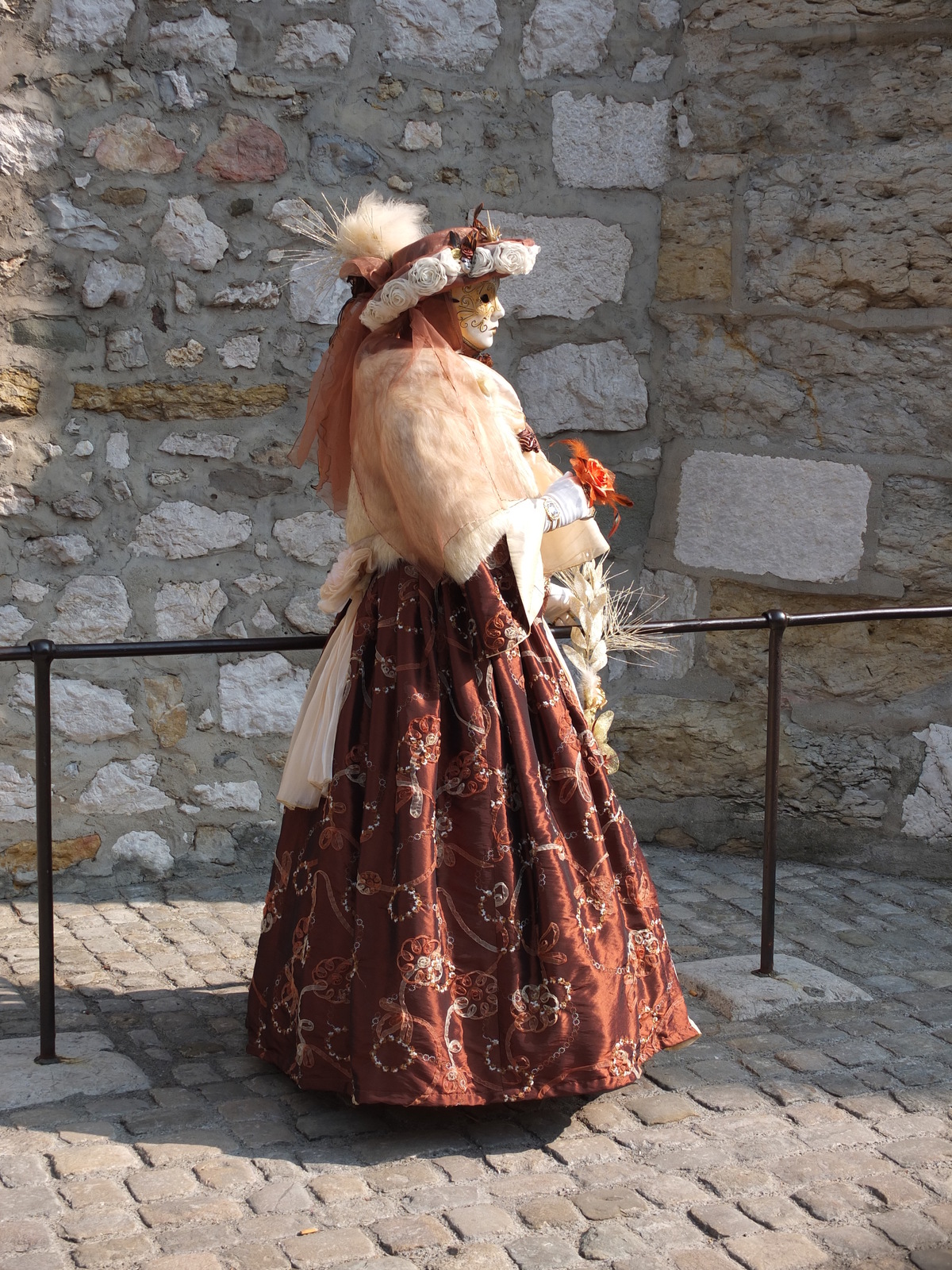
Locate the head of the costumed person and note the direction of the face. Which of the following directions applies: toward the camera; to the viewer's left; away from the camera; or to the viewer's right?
to the viewer's right

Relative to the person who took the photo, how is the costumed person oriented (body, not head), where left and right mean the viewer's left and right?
facing to the right of the viewer
